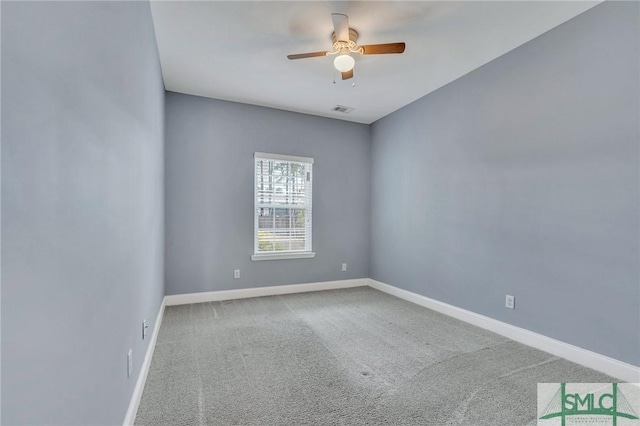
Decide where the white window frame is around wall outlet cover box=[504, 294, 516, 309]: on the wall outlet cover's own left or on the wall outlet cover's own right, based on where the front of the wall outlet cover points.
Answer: on the wall outlet cover's own right

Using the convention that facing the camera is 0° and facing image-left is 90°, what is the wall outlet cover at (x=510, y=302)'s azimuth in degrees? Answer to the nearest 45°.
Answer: approximately 45°
